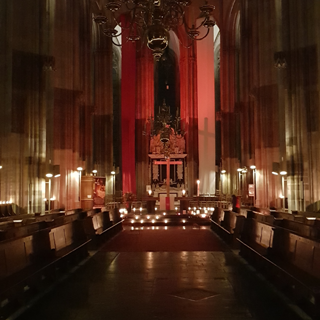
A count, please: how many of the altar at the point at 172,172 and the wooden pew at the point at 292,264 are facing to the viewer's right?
0

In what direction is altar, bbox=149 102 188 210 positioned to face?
toward the camera

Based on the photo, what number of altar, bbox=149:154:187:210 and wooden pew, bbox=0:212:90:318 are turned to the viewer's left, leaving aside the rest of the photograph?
0

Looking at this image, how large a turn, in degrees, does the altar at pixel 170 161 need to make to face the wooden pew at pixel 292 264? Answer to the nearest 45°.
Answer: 0° — it already faces it

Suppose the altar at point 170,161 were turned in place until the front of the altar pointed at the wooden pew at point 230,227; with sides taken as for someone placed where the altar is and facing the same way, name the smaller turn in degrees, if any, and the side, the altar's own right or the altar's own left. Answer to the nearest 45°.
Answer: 0° — it already faces it

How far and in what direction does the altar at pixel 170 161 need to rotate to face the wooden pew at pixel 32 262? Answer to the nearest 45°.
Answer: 0° — it already faces it

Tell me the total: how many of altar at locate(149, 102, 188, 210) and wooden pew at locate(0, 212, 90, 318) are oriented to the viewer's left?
0
